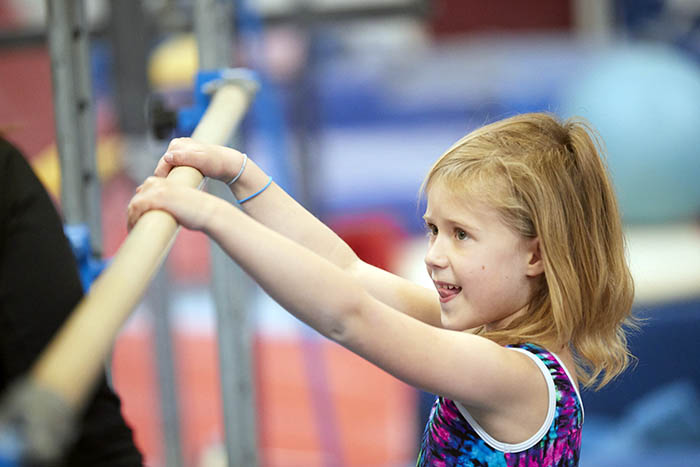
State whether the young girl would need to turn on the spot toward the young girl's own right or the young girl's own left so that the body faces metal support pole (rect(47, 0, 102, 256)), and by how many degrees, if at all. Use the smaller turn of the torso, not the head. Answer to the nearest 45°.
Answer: approximately 45° to the young girl's own right

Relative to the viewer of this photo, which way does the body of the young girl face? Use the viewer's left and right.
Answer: facing to the left of the viewer

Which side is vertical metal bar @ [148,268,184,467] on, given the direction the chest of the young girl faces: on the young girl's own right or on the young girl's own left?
on the young girl's own right

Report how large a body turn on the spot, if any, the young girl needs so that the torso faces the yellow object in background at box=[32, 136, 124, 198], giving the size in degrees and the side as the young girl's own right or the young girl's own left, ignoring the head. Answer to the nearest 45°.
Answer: approximately 45° to the young girl's own right

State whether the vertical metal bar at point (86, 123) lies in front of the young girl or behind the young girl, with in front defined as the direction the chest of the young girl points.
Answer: in front
